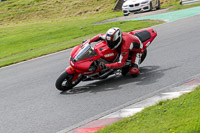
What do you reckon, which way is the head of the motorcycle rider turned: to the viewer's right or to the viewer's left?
to the viewer's left

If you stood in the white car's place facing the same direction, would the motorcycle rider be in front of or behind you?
in front

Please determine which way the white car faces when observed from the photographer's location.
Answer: facing the viewer and to the left of the viewer

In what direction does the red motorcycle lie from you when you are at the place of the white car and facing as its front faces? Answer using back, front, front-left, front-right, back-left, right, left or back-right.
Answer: front-left
